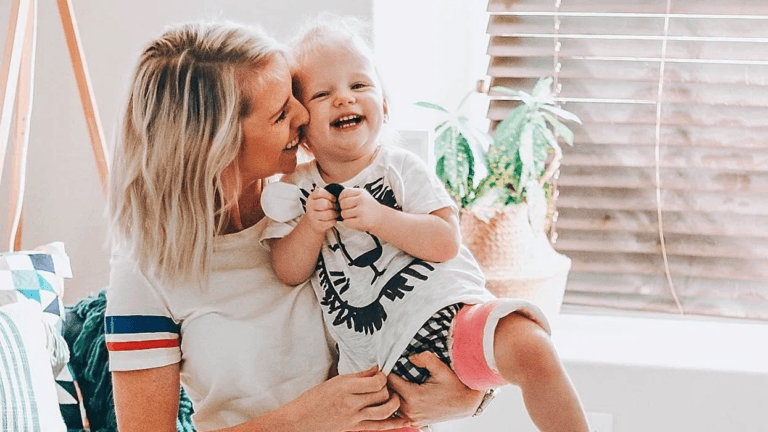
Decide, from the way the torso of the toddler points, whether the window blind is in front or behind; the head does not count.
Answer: behind

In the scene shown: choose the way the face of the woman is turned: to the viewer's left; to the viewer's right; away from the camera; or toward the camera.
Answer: to the viewer's right

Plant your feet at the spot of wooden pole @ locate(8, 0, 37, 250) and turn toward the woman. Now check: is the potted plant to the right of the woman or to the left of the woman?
left

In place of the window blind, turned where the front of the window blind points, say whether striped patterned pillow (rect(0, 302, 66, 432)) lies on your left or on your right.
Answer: on your right

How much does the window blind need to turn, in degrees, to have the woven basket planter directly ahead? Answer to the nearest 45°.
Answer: approximately 45° to its right

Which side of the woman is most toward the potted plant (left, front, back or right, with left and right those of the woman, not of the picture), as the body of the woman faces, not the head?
left

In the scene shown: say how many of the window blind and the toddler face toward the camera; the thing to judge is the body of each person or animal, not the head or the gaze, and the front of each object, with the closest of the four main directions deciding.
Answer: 2

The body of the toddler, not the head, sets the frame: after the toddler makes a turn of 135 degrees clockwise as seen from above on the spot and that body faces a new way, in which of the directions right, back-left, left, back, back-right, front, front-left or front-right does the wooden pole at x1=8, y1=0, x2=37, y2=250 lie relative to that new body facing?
front

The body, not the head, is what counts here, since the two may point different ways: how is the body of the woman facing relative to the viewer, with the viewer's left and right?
facing the viewer and to the right of the viewer

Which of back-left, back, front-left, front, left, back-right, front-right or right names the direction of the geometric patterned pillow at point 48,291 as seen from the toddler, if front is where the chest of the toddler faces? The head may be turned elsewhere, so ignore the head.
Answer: back-right

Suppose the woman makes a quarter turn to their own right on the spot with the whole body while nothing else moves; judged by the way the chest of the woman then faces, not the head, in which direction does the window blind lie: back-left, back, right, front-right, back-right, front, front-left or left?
back
